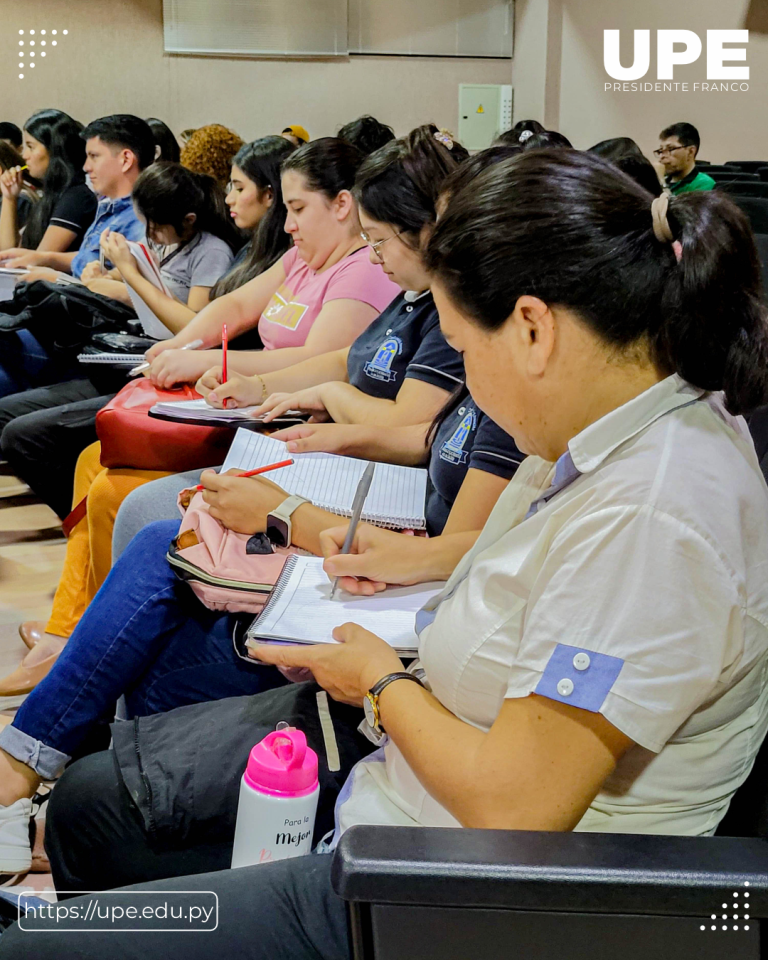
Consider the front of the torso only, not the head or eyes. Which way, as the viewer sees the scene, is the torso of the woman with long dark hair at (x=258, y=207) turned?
to the viewer's left

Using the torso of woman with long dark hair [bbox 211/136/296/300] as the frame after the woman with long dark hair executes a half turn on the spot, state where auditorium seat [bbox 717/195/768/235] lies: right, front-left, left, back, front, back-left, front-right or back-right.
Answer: front

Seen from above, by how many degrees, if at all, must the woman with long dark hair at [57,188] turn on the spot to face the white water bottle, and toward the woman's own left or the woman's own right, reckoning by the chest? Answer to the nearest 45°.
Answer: approximately 90° to the woman's own left

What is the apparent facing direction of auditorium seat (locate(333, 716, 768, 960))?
to the viewer's left

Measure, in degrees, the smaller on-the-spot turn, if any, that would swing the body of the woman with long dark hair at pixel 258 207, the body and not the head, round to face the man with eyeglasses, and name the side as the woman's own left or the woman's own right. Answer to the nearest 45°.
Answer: approximately 135° to the woman's own right

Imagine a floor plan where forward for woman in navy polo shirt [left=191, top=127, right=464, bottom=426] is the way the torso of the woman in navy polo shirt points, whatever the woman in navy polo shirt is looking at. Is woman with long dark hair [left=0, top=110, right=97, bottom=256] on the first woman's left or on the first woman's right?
on the first woman's right

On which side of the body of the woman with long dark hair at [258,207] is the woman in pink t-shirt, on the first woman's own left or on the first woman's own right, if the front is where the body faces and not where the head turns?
on the first woman's own left

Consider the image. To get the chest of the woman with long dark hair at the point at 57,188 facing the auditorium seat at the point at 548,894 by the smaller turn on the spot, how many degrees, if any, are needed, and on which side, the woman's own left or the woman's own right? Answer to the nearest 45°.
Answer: approximately 90° to the woman's own left

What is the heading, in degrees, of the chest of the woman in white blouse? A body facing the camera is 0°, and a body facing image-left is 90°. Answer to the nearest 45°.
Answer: approximately 90°

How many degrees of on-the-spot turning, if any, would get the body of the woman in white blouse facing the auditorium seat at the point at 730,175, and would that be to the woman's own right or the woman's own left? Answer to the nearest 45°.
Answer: approximately 90° to the woman's own right
